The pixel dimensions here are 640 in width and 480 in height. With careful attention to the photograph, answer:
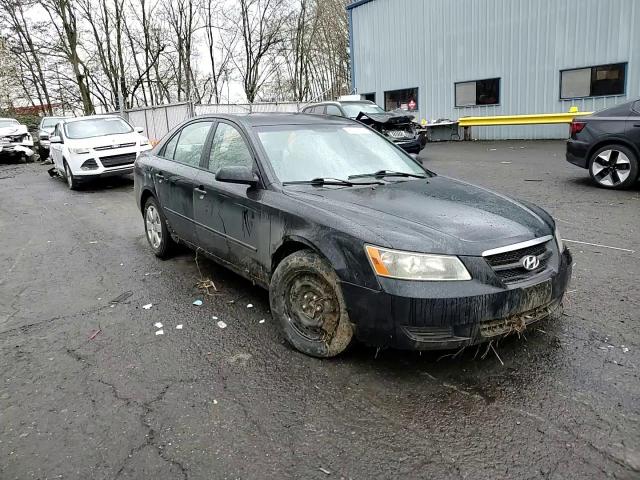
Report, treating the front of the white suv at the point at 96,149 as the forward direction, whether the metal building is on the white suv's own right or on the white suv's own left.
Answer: on the white suv's own left

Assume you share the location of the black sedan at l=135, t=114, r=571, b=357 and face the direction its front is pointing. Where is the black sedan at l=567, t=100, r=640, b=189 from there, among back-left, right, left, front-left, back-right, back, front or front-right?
left

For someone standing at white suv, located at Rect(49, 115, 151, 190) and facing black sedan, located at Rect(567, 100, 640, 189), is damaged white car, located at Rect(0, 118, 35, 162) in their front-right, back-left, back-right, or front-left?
back-left

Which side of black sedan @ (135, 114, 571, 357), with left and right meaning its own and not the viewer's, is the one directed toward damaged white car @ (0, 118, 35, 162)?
back

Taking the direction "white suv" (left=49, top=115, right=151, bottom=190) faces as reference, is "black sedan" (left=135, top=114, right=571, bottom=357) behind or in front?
in front

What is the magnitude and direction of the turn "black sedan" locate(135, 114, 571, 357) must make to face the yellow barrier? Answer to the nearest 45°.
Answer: approximately 135° to its left

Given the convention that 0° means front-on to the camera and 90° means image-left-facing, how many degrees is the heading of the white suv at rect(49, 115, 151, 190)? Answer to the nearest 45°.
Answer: approximately 315°

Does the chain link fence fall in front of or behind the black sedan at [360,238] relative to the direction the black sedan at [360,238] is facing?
behind

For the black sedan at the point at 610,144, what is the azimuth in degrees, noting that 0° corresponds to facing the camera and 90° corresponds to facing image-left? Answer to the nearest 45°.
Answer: approximately 270°

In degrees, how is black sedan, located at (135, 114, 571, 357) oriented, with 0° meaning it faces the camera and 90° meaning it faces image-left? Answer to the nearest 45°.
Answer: approximately 315°
